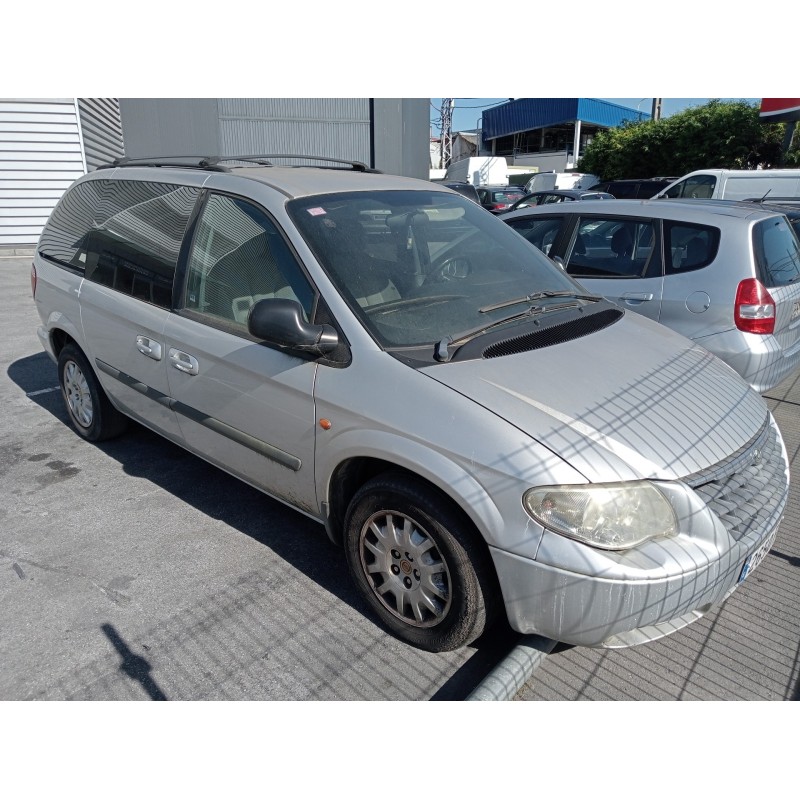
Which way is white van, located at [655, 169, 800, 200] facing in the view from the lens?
facing to the left of the viewer

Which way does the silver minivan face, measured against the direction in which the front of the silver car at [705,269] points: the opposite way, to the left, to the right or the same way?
the opposite way

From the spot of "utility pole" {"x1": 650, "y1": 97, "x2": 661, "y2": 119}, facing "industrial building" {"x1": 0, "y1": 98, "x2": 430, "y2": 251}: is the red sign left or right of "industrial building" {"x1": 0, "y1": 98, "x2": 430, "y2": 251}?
left

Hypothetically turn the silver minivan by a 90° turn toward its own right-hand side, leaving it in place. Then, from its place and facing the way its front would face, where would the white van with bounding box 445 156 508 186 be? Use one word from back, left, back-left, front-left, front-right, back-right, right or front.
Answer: back-right

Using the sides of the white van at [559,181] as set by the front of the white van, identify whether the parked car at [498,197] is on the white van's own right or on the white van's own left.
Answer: on the white van's own left

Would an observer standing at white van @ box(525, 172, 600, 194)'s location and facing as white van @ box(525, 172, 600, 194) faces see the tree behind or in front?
behind

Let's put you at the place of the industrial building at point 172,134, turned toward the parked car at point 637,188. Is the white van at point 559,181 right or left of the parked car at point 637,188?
left

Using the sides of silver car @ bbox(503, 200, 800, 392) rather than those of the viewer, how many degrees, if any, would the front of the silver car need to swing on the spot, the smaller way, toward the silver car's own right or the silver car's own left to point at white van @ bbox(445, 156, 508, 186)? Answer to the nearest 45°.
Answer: approximately 45° to the silver car's own right

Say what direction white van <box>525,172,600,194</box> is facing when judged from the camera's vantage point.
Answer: facing to the left of the viewer

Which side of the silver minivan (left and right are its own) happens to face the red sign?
left

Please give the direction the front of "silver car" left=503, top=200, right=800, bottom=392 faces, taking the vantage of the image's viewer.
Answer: facing away from the viewer and to the left of the viewer
